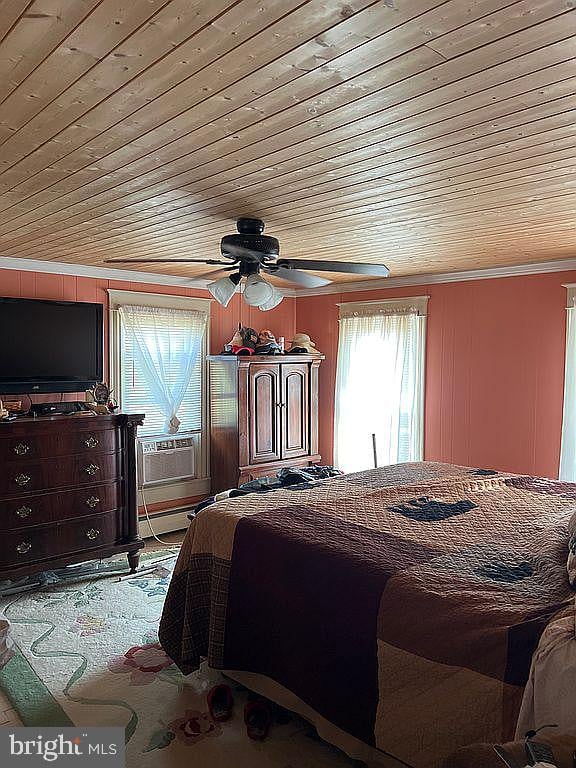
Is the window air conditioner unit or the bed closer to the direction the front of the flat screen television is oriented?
the bed

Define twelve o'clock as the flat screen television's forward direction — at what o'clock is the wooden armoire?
The wooden armoire is roughly at 10 o'clock from the flat screen television.

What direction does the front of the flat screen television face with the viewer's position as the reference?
facing the viewer and to the right of the viewer

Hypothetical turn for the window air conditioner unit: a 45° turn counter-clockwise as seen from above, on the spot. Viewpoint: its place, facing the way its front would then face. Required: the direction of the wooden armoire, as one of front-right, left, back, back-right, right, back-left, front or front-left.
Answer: front

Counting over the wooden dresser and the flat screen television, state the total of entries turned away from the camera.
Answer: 0

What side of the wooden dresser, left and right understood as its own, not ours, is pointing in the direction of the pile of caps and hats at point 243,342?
left

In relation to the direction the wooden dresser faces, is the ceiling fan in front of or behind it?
in front

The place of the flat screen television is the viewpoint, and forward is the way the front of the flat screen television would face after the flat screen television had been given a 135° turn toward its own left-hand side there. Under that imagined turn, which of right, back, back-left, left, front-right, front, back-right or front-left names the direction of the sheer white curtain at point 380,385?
right

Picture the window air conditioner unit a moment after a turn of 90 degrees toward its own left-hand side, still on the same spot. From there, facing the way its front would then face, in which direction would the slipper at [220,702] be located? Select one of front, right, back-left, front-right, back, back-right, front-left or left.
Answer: back-right

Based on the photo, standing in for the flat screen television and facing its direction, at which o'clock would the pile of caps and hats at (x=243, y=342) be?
The pile of caps and hats is roughly at 10 o'clock from the flat screen television.

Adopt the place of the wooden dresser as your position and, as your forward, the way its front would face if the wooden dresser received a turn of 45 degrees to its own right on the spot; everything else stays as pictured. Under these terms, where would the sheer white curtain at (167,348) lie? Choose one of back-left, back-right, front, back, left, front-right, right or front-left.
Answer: back-left

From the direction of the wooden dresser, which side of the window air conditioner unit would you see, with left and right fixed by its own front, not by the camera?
right

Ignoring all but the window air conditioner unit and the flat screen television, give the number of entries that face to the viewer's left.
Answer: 0

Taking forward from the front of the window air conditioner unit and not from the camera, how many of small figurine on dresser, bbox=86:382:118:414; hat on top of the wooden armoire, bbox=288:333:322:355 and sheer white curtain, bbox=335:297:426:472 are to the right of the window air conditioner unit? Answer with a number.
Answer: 1
